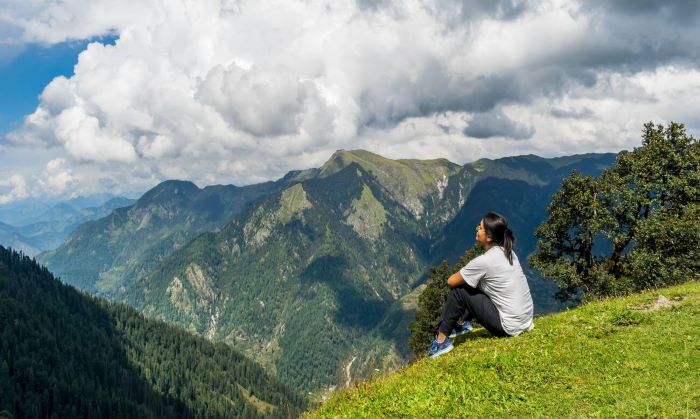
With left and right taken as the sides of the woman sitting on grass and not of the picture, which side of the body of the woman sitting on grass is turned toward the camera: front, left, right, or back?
left

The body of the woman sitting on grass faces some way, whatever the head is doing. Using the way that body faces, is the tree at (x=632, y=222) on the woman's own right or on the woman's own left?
on the woman's own right
